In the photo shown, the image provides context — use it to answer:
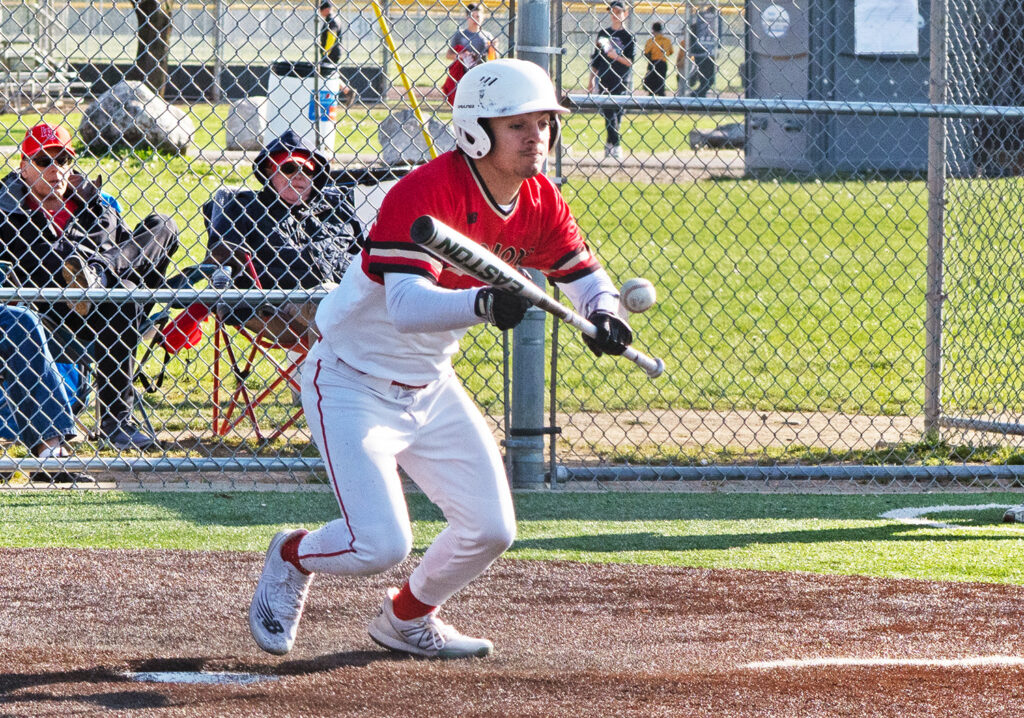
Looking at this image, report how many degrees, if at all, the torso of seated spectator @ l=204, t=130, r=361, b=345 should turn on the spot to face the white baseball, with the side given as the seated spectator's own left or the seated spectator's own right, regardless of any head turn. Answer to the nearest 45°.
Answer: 0° — they already face it

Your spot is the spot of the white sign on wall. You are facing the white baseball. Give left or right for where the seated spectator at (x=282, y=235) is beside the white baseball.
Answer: right

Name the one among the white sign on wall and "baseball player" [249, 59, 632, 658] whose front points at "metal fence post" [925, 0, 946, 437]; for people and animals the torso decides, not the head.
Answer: the white sign on wall

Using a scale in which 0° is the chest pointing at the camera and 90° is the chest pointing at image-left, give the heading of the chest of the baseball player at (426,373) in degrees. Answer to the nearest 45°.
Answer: approximately 315°

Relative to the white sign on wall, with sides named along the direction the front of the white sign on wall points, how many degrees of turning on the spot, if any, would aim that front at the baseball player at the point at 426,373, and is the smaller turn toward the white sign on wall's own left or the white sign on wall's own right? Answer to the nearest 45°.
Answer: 0° — it already faces them

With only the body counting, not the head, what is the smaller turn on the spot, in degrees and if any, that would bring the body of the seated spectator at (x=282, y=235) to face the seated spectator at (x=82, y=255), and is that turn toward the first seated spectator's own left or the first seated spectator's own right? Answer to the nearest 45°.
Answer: approximately 90° to the first seated spectator's own right

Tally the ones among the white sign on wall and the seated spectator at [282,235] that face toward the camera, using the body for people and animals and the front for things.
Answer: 2

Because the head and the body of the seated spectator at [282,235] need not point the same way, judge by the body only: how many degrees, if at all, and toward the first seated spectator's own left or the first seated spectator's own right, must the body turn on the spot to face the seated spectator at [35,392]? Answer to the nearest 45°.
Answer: approximately 45° to the first seated spectator's own right
